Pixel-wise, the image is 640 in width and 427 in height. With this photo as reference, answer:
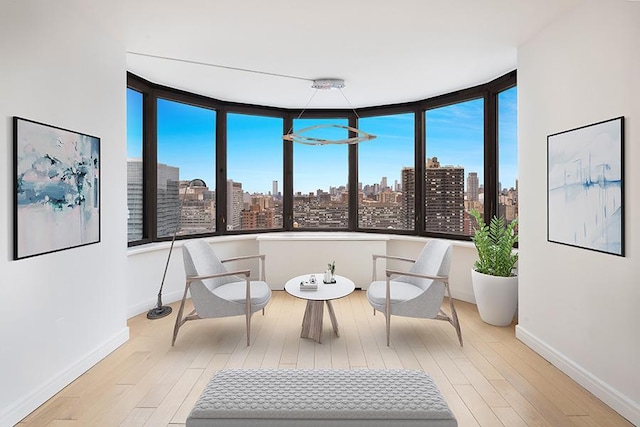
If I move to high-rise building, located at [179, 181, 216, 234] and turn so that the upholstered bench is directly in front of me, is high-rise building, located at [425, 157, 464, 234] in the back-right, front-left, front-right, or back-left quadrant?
front-left

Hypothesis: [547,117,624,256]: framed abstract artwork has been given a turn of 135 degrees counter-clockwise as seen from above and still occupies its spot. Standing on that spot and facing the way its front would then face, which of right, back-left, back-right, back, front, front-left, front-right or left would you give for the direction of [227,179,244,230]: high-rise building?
back

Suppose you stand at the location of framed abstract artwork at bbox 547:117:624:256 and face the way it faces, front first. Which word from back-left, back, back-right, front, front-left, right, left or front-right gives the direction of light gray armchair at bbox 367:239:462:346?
front-right

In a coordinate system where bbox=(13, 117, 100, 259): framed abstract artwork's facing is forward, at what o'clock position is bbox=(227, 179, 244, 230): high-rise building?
The high-rise building is roughly at 9 o'clock from the framed abstract artwork.

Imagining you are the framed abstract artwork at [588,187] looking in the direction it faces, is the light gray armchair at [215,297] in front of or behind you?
in front

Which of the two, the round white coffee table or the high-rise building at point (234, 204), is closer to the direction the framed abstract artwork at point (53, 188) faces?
the round white coffee table

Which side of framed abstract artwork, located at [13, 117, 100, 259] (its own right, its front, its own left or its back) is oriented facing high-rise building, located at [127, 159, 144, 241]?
left

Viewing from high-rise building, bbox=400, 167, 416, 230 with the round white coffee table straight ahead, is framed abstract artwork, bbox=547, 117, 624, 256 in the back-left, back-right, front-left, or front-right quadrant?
front-left

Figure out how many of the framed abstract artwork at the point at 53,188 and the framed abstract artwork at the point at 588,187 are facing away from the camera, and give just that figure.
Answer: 0

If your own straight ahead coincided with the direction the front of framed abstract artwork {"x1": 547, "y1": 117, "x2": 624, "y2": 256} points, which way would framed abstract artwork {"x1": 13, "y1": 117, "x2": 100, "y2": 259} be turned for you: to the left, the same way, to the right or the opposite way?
the opposite way

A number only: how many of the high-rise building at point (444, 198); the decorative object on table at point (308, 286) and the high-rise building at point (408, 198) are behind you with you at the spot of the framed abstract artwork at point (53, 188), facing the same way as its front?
0

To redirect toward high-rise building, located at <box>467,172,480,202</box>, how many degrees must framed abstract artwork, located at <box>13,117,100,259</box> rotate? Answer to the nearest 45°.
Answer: approximately 45° to its left

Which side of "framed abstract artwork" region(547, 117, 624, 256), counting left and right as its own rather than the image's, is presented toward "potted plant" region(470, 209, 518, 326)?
right

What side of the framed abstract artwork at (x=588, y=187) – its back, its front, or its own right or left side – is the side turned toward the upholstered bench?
front

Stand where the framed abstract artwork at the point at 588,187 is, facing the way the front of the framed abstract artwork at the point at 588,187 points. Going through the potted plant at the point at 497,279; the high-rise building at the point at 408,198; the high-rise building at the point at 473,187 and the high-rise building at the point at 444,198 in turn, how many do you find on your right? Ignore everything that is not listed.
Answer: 4

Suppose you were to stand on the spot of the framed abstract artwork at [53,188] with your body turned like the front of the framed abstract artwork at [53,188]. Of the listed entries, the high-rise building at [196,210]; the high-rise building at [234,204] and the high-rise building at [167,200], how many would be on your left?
3
